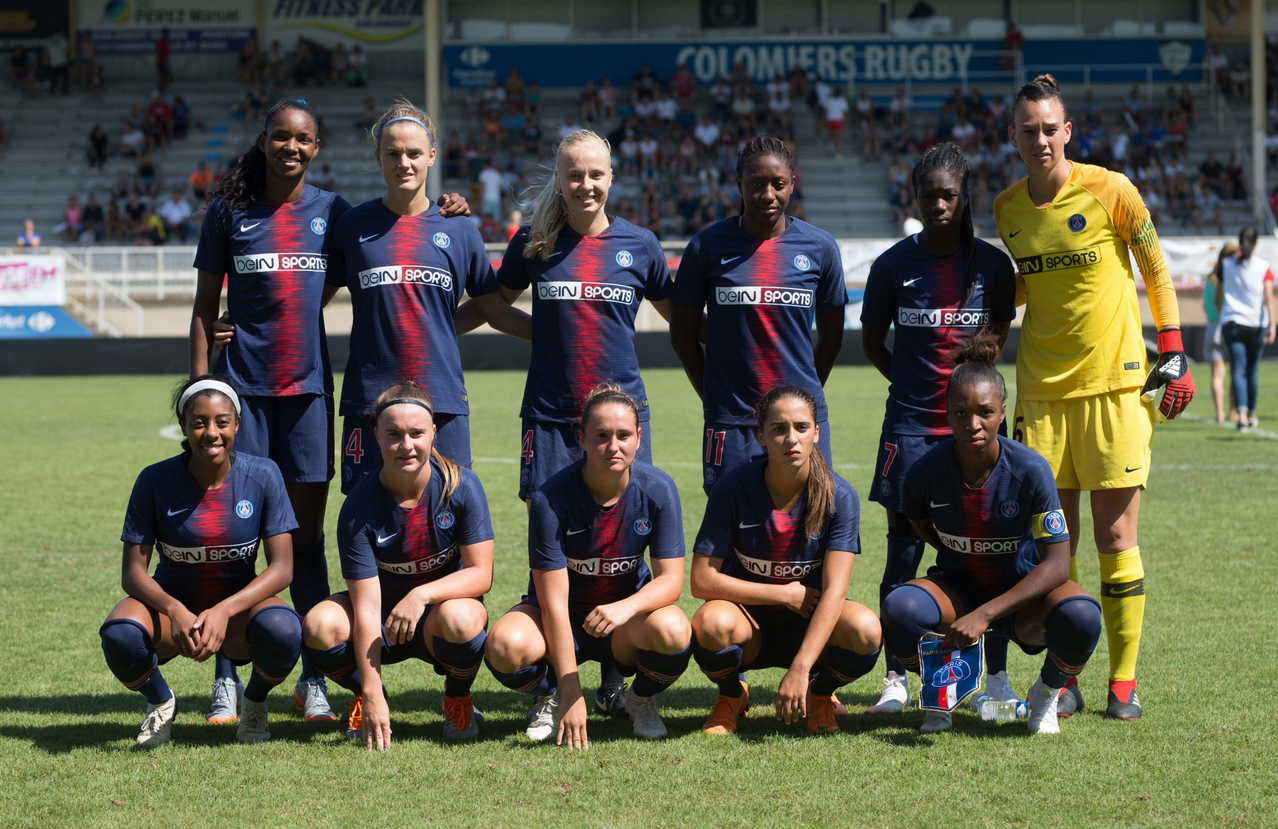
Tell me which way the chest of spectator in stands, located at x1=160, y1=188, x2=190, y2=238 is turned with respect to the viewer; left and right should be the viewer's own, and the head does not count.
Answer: facing the viewer

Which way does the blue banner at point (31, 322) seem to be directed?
toward the camera

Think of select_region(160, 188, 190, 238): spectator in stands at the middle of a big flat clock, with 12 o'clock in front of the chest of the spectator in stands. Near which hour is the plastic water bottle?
The plastic water bottle is roughly at 12 o'clock from the spectator in stands.

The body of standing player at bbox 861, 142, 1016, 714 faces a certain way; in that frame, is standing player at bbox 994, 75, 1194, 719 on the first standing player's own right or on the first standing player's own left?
on the first standing player's own left

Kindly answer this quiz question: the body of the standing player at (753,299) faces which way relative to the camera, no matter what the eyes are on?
toward the camera

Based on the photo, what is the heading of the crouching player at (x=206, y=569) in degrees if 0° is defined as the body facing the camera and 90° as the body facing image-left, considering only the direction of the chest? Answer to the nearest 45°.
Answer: approximately 0°

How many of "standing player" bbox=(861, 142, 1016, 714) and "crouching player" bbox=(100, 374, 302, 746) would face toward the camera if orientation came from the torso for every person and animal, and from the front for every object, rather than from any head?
2

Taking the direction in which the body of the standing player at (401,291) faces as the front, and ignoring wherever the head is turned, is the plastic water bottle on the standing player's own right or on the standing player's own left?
on the standing player's own left

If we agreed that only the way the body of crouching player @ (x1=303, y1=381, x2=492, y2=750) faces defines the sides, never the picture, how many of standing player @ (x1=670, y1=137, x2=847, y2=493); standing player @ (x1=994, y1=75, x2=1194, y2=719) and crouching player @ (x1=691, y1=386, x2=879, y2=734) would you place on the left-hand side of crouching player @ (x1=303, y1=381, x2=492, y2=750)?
3

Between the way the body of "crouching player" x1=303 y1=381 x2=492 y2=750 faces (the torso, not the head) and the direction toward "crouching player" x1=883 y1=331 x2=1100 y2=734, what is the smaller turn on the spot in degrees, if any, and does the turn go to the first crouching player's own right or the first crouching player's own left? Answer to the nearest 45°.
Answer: approximately 90° to the first crouching player's own left

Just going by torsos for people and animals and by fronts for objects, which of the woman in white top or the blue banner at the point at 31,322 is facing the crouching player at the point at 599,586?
the blue banner

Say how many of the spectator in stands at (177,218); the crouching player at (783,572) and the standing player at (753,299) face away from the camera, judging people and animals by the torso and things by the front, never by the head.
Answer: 0

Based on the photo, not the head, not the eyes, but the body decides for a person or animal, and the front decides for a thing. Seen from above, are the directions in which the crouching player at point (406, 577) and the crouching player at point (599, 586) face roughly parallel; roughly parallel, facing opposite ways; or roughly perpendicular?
roughly parallel

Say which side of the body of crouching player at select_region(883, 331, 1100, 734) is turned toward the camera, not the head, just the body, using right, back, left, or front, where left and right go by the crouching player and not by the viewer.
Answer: front

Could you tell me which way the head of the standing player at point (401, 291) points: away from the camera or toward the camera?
toward the camera
